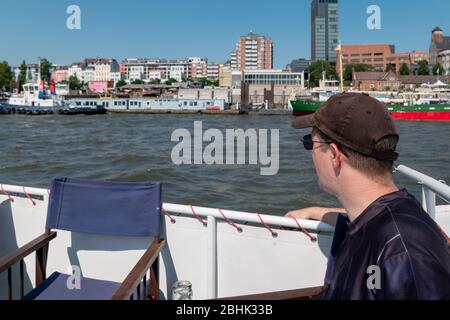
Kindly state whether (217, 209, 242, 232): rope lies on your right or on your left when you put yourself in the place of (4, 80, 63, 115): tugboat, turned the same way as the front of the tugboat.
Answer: on your left

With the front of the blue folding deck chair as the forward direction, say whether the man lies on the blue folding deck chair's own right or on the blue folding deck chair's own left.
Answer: on the blue folding deck chair's own left

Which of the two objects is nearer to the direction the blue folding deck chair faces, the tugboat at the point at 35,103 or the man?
the man

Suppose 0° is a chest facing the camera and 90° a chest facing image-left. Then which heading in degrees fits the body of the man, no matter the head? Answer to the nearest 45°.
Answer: approximately 135°

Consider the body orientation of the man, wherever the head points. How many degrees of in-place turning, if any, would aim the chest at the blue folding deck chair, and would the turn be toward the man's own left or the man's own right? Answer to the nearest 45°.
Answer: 0° — they already face it

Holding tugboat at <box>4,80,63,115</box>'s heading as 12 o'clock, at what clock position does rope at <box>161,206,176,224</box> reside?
The rope is roughly at 9 o'clock from the tugboat.

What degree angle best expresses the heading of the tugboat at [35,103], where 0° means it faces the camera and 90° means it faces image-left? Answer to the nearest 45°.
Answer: approximately 90°

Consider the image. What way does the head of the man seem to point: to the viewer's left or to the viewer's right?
to the viewer's left

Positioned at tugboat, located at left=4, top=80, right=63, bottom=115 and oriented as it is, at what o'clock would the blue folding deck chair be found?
The blue folding deck chair is roughly at 9 o'clock from the tugboat.
